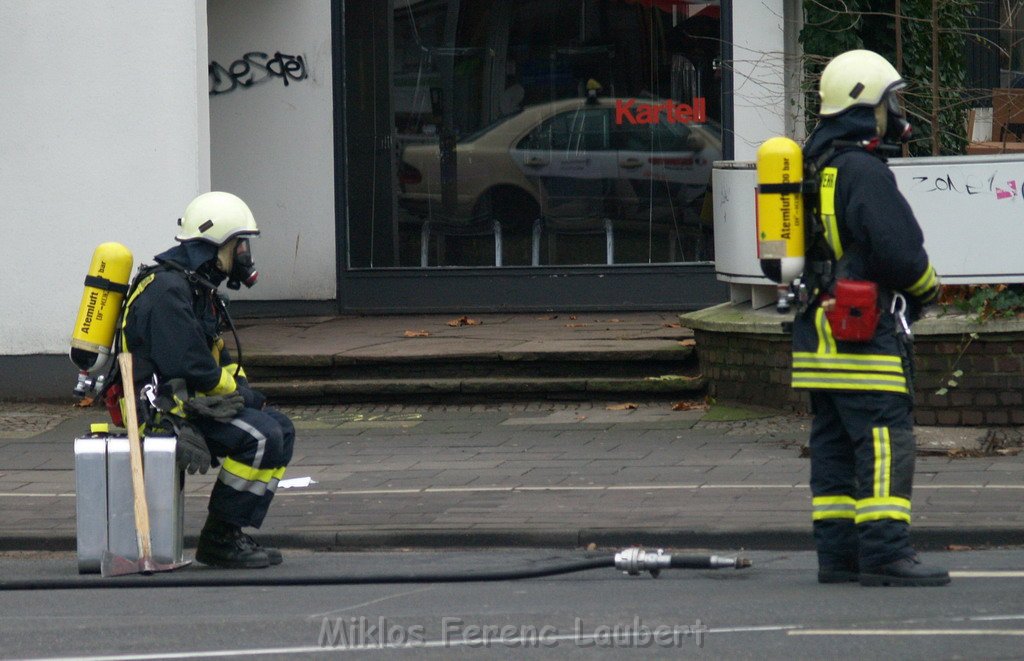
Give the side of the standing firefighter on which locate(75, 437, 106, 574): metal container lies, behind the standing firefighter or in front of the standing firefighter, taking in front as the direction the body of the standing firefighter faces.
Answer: behind

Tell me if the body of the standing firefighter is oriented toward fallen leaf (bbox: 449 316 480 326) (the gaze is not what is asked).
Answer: no

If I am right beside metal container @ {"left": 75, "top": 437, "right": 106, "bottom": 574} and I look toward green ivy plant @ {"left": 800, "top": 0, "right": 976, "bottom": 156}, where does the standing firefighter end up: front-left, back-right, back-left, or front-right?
front-right

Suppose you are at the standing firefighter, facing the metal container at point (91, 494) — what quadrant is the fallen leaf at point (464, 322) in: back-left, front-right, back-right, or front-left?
front-right
